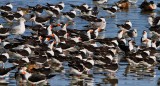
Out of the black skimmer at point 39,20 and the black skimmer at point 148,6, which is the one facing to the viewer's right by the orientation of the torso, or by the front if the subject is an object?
the black skimmer at point 148,6

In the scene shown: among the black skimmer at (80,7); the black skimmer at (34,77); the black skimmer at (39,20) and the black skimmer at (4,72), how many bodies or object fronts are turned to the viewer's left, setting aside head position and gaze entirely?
3

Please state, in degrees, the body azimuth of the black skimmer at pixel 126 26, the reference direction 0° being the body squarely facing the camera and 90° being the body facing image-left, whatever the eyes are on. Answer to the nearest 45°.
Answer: approximately 270°

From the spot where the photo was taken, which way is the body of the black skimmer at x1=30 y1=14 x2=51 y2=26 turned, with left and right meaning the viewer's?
facing to the left of the viewer
